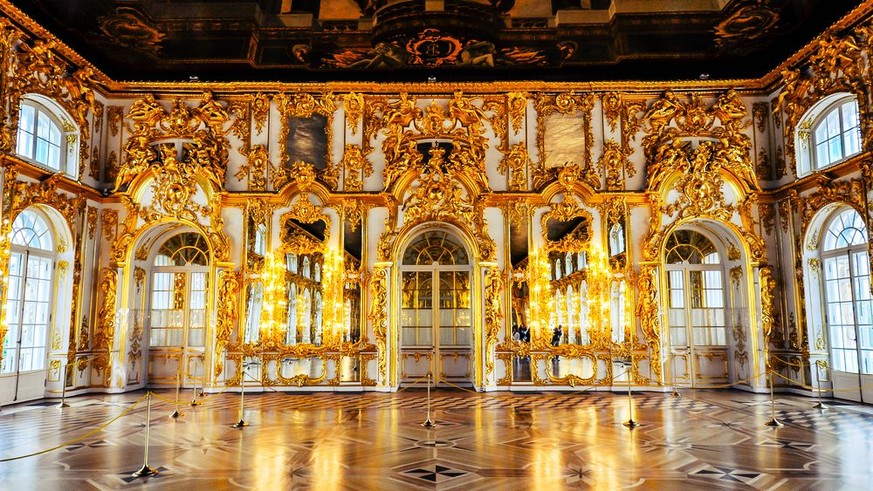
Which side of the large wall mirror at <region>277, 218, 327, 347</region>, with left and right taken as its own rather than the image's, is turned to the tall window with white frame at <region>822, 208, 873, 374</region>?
left

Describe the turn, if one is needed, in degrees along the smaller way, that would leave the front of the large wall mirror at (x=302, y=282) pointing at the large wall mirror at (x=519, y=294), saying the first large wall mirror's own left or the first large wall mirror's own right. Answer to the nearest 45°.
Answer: approximately 90° to the first large wall mirror's own left

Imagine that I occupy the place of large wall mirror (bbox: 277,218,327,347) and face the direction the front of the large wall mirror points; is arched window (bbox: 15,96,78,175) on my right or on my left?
on my right

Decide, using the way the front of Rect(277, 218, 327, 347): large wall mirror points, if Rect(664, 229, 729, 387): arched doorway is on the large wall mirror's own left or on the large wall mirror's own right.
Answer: on the large wall mirror's own left

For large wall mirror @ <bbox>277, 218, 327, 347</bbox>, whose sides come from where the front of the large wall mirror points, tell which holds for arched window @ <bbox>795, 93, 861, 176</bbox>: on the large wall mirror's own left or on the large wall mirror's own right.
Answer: on the large wall mirror's own left

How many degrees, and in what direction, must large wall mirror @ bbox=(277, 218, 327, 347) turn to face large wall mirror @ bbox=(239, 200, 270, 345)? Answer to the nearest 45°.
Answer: approximately 90° to its right

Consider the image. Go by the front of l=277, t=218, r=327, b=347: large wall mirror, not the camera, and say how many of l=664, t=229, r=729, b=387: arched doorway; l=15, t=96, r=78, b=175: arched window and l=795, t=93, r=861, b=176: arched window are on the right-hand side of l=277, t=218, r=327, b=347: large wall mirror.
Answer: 1

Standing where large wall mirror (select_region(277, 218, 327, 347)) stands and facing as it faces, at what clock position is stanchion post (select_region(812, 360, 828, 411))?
The stanchion post is roughly at 10 o'clock from the large wall mirror.

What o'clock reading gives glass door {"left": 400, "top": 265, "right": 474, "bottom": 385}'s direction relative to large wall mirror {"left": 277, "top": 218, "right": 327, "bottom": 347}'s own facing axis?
The glass door is roughly at 9 o'clock from the large wall mirror.

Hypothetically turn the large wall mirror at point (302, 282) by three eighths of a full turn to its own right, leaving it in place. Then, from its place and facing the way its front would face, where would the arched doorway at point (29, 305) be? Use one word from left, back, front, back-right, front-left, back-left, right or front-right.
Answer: front-left

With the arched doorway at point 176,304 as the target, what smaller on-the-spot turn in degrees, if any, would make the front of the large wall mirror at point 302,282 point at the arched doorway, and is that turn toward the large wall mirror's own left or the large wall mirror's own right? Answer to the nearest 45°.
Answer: approximately 135° to the large wall mirror's own right

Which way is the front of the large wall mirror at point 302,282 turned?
toward the camera

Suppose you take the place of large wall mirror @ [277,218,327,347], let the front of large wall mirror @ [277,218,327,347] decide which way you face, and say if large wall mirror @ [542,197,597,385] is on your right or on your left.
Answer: on your left
